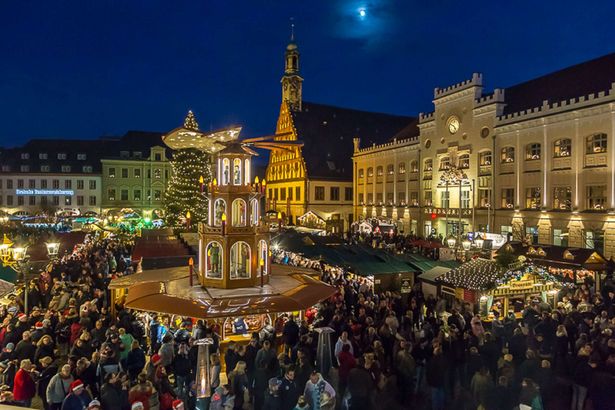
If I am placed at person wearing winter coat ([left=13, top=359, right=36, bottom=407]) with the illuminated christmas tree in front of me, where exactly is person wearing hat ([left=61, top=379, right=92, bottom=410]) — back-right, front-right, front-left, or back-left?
back-right

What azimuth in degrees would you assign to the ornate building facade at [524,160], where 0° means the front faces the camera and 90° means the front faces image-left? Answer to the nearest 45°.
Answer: approximately 45°

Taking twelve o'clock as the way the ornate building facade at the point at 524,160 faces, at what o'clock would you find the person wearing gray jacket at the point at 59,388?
The person wearing gray jacket is roughly at 11 o'clock from the ornate building facade.

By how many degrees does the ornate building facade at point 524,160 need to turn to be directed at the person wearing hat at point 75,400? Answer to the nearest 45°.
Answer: approximately 45° to its left

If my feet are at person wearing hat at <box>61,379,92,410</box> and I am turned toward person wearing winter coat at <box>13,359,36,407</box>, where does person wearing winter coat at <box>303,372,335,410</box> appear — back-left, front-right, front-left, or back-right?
back-right

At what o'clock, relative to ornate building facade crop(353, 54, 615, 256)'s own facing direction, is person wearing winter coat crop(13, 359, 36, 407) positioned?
The person wearing winter coat is roughly at 11 o'clock from the ornate building facade.

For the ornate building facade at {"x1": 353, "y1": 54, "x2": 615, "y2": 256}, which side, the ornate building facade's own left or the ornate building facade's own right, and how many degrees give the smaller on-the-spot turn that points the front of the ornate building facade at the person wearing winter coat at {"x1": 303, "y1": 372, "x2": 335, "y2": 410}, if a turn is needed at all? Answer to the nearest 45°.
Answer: approximately 45° to the ornate building facade's own left

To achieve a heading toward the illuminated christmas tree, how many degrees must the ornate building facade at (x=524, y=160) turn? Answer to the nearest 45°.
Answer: approximately 45° to its right
